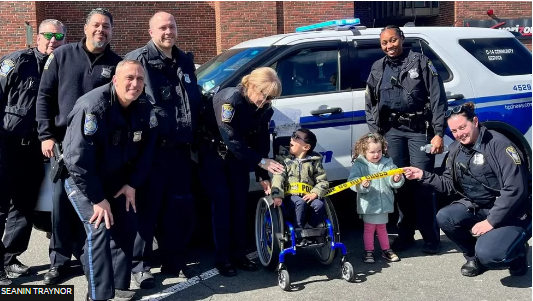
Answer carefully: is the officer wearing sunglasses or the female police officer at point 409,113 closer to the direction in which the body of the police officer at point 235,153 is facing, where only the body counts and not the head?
the female police officer

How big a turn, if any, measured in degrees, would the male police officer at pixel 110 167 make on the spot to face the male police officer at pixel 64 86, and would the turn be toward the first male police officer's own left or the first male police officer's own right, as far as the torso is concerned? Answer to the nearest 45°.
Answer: approximately 180°

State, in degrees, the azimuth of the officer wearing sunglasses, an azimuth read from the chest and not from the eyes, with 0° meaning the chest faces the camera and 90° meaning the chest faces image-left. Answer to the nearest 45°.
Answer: approximately 315°

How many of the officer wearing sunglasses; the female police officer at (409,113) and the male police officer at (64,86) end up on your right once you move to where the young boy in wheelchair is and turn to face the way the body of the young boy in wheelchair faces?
2

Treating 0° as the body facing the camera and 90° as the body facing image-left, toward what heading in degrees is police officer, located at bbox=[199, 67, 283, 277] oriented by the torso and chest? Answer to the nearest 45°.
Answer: approximately 315°

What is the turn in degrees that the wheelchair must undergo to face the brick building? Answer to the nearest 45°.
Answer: approximately 135° to its left
